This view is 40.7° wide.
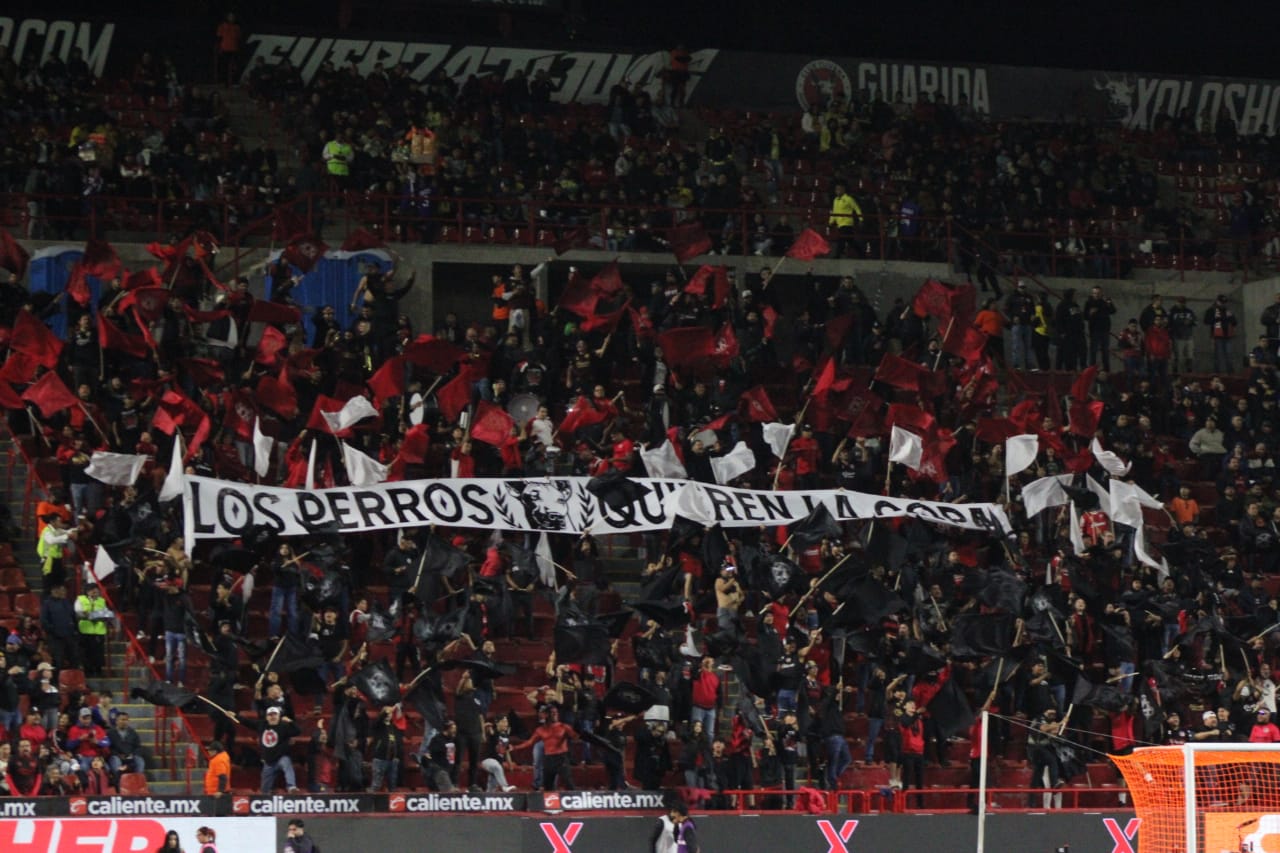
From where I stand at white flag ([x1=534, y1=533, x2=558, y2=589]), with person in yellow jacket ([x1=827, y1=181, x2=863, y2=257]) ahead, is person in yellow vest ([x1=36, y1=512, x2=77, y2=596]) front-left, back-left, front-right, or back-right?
back-left

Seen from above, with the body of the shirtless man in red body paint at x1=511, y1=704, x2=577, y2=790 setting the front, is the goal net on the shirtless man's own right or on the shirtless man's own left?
on the shirtless man's own left
